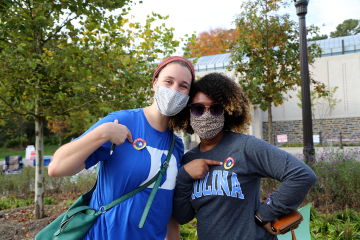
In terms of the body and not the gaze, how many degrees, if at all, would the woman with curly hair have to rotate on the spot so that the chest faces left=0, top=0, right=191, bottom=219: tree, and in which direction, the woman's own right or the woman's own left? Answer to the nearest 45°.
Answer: approximately 90° to the woman's own right

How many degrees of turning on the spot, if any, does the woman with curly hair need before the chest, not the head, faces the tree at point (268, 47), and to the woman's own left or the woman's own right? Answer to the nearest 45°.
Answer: approximately 135° to the woman's own right

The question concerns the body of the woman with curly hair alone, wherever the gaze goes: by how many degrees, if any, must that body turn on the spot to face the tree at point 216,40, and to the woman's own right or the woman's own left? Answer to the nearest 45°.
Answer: approximately 135° to the woman's own right

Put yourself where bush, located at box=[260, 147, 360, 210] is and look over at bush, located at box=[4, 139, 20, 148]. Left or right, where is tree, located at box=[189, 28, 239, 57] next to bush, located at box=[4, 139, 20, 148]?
right

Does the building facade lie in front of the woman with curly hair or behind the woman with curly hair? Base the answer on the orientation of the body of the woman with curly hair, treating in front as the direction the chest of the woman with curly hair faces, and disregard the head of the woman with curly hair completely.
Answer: behind

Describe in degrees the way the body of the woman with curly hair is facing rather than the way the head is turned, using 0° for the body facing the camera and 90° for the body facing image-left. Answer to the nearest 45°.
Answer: approximately 45°

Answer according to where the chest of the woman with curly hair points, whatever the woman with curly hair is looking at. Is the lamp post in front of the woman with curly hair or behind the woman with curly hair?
behind
